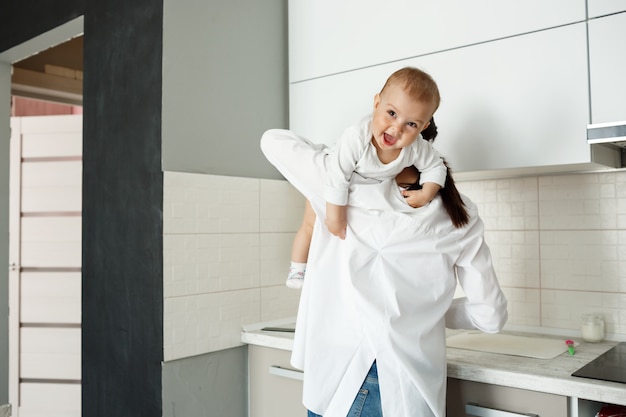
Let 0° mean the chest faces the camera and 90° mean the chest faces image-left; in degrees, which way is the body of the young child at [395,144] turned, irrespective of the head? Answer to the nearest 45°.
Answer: approximately 0°

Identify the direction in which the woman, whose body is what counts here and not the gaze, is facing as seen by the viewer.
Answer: away from the camera

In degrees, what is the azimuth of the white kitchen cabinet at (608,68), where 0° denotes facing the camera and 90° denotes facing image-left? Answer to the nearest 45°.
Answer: approximately 45°

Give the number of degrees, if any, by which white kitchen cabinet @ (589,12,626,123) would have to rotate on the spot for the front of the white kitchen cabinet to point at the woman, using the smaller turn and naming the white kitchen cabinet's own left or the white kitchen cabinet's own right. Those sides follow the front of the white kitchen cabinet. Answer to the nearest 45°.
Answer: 0° — it already faces them

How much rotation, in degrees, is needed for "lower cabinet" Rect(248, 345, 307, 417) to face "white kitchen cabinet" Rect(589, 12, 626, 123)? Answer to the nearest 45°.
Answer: approximately 90° to its left

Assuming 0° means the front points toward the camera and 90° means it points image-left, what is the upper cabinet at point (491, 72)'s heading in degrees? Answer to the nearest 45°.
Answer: approximately 45°

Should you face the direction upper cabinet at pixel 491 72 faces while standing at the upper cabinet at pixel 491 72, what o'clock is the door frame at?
The door frame is roughly at 2 o'clock from the upper cabinet.

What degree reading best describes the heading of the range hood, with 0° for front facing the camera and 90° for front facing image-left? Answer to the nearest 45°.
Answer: approximately 45°

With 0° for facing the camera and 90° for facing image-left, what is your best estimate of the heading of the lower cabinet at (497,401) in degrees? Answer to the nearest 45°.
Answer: approximately 45°
